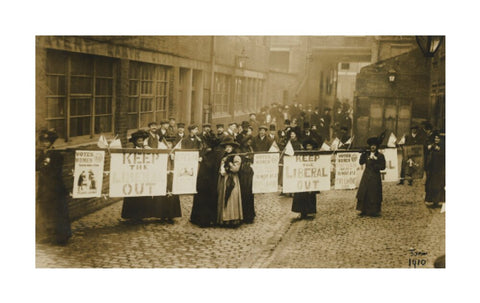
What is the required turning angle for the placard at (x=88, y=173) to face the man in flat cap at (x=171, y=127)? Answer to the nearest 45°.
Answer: approximately 90° to its left

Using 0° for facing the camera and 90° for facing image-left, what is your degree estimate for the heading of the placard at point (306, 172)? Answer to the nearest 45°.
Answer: approximately 0°

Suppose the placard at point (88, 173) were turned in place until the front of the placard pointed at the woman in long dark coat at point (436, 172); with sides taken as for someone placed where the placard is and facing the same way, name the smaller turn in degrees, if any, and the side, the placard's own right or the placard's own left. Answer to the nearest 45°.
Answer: approximately 90° to the placard's own left

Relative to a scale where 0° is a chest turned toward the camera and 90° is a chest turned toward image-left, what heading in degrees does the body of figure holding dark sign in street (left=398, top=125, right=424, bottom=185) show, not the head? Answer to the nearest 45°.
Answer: approximately 0°
